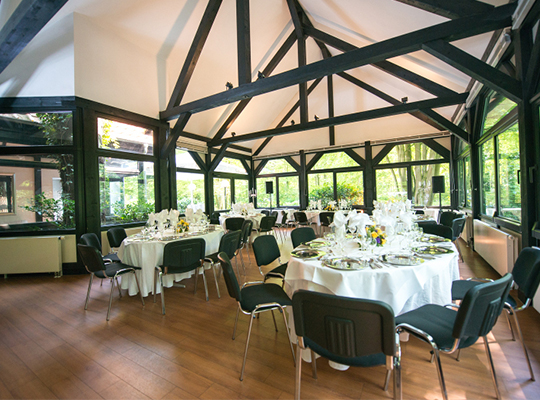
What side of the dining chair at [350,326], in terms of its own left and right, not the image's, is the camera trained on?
back

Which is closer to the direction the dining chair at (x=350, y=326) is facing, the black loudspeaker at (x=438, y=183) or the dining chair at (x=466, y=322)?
the black loudspeaker

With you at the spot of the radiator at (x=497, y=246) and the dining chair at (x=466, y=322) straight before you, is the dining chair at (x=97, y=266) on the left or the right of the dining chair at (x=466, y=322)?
right

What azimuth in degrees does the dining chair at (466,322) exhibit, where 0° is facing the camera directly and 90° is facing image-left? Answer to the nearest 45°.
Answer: approximately 135°

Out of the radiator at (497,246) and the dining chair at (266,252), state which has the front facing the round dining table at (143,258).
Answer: the radiator

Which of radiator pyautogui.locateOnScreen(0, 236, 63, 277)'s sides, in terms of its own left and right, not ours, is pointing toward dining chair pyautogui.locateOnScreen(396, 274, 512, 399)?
front

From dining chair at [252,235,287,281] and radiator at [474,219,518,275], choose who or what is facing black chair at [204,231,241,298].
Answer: the radiator

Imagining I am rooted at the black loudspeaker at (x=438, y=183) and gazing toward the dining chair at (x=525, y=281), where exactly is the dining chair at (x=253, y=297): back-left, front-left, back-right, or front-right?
front-right

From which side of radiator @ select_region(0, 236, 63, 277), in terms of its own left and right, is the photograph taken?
front

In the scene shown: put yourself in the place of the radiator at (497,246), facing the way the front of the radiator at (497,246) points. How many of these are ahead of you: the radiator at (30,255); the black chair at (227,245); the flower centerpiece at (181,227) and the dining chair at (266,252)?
4

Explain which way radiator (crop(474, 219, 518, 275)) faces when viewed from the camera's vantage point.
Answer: facing the viewer and to the left of the viewer

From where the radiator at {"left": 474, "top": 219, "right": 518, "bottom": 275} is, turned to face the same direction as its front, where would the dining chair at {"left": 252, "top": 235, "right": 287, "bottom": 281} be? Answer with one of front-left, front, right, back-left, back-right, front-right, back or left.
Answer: front

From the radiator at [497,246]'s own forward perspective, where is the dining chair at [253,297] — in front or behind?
in front

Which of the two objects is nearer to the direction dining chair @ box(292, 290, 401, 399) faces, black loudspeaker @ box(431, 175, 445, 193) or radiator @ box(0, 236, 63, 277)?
the black loudspeaker

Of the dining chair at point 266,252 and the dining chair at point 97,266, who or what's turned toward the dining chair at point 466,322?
the dining chair at point 266,252

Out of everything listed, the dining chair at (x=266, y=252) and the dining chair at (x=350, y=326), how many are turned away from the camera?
1

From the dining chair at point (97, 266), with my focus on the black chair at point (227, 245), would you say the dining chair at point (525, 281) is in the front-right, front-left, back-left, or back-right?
front-right
